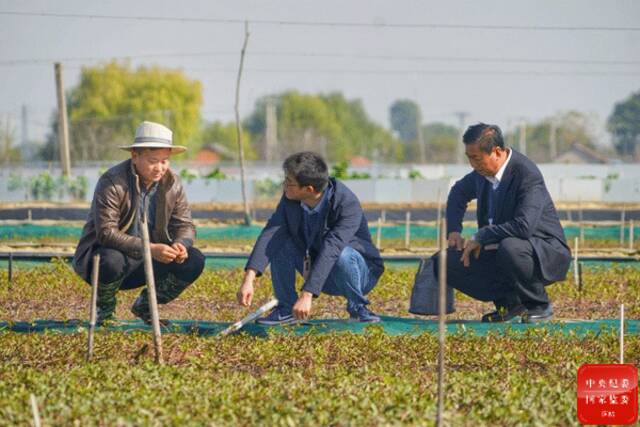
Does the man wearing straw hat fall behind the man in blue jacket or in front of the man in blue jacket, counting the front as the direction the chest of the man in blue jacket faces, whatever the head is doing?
in front

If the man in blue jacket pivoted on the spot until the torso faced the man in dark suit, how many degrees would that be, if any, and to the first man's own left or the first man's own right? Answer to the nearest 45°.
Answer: approximately 135° to the first man's own left

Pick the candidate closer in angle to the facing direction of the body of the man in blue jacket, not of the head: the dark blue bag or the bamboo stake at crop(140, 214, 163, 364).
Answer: the bamboo stake

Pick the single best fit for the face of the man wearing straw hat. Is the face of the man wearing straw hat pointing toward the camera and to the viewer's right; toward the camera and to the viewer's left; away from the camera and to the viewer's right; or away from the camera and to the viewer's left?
toward the camera and to the viewer's right
